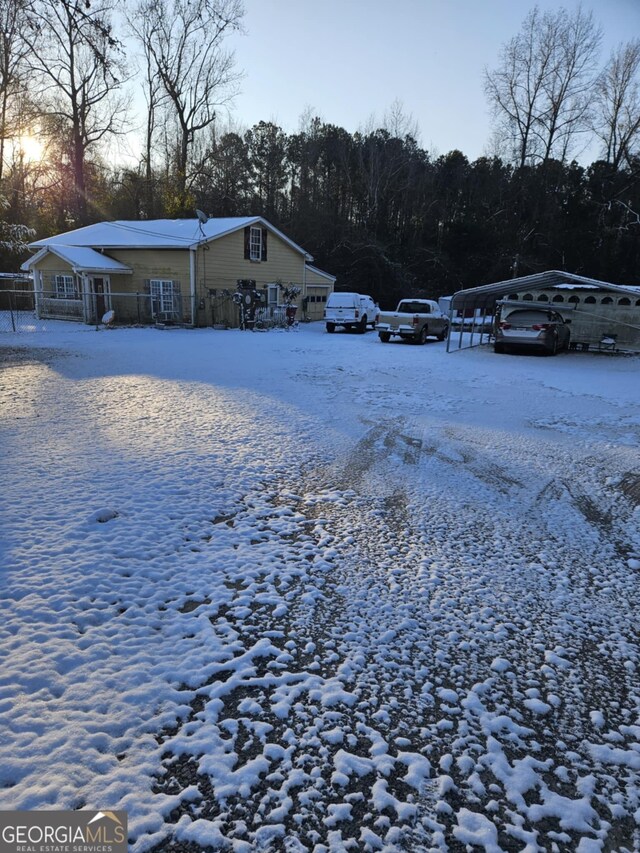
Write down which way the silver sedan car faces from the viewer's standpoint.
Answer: facing away from the viewer and to the right of the viewer

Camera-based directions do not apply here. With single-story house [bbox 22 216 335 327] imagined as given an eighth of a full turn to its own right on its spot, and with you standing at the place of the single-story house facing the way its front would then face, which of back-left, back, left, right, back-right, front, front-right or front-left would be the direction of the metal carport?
back-left

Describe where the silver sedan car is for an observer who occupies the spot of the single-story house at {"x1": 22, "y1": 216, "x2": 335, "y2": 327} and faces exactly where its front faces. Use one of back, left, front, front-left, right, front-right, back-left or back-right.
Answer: left

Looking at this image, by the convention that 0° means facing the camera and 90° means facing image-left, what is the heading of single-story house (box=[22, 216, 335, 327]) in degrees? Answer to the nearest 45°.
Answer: approximately 45°
